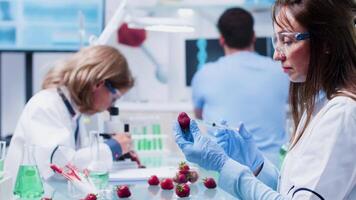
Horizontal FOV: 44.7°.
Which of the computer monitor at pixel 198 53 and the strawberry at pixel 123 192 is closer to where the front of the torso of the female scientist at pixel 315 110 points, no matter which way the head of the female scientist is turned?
the strawberry

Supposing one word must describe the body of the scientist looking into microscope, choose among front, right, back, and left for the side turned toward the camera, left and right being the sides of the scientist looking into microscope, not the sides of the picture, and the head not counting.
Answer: right

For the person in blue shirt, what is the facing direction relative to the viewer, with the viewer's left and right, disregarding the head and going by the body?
facing away from the viewer

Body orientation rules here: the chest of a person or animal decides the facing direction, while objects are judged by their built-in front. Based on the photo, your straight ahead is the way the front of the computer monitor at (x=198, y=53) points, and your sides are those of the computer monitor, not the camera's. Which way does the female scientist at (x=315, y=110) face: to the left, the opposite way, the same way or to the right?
to the right

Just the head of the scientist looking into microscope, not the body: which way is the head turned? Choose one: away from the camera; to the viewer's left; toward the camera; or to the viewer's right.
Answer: to the viewer's right

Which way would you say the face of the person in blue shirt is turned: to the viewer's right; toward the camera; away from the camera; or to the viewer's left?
away from the camera

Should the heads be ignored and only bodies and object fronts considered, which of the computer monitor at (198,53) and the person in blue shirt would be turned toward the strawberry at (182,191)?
the computer monitor

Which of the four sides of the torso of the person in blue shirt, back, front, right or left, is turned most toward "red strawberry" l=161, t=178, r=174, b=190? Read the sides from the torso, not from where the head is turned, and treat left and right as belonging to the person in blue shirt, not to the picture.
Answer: back

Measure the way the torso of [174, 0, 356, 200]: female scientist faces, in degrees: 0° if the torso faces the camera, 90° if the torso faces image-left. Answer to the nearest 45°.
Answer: approximately 90°

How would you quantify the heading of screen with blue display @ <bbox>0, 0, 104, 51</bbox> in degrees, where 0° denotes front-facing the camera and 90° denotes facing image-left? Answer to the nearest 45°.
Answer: approximately 0°

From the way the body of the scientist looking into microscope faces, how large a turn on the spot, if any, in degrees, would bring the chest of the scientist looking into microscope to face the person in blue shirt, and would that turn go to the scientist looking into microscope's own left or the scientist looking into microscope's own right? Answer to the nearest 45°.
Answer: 0° — they already face them

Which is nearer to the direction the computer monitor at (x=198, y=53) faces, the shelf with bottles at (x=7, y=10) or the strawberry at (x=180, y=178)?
the strawberry

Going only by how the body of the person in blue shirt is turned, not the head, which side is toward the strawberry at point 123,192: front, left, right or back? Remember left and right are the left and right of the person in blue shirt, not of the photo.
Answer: back

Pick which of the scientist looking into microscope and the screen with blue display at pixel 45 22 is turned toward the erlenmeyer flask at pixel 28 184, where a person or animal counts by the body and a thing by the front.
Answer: the screen with blue display
